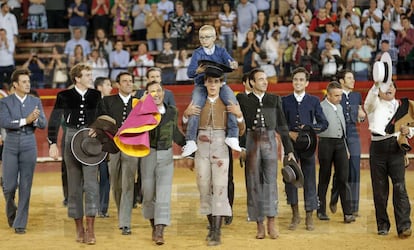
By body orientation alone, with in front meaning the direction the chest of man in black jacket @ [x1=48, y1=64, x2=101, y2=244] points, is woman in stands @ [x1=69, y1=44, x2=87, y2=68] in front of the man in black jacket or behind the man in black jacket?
behind

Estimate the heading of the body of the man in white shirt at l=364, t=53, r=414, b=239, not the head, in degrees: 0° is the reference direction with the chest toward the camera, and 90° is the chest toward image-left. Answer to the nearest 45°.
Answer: approximately 0°

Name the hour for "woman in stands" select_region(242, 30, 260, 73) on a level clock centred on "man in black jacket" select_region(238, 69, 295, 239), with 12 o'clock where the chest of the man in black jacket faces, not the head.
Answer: The woman in stands is roughly at 6 o'clock from the man in black jacket.

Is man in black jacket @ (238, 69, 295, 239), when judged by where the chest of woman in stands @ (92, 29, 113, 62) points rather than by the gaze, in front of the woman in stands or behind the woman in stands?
in front

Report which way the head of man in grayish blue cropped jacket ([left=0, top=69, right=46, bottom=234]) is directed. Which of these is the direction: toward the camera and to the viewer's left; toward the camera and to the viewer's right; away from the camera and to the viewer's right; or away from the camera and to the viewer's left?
toward the camera and to the viewer's right

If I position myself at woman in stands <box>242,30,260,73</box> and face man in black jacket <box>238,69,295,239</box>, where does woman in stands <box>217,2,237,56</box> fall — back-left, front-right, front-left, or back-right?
back-right

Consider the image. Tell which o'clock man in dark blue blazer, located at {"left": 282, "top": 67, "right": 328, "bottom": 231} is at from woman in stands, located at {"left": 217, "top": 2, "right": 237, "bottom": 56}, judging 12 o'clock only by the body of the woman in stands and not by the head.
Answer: The man in dark blue blazer is roughly at 12 o'clock from the woman in stands.

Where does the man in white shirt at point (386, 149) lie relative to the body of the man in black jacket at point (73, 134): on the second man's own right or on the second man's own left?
on the second man's own left
